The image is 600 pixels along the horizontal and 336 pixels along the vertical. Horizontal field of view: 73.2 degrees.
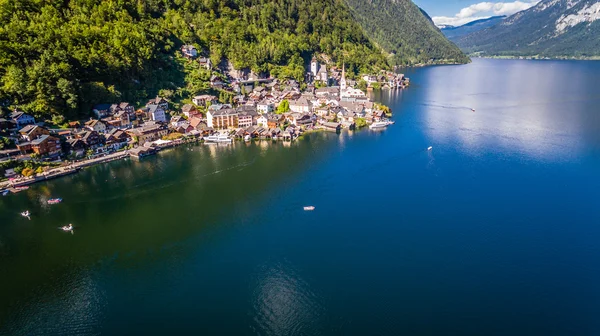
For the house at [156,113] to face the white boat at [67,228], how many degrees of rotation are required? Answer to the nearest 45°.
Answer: approximately 45° to its right

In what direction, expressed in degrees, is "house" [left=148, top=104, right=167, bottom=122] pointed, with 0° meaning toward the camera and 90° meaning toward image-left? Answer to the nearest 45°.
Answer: approximately 315°

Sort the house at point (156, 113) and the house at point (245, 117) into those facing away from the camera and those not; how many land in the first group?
0

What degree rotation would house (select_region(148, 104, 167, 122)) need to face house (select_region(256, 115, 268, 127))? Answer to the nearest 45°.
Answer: approximately 45° to its left

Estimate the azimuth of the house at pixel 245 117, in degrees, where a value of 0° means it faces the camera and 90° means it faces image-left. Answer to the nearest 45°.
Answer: approximately 0°

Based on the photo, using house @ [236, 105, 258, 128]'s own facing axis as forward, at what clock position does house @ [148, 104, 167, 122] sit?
house @ [148, 104, 167, 122] is roughly at 3 o'clock from house @ [236, 105, 258, 128].

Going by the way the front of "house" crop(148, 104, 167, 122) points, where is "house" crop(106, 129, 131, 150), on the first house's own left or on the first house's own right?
on the first house's own right

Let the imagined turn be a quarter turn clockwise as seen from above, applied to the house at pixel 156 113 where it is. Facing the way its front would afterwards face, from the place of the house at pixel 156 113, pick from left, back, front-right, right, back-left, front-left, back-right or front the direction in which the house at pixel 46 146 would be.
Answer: front

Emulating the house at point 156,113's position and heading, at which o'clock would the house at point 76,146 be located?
the house at point 76,146 is roughly at 3 o'clock from the house at point 156,113.

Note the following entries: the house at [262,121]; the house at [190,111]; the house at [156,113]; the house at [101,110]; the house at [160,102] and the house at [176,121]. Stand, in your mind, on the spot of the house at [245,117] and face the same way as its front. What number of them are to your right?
5

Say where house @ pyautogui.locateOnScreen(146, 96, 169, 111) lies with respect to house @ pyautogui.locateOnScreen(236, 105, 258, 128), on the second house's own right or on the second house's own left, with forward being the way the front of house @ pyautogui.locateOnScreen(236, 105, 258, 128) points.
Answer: on the second house's own right

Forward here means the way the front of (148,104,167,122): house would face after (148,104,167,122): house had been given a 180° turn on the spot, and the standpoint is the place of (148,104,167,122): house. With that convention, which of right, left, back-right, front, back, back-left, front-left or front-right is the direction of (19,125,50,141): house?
left

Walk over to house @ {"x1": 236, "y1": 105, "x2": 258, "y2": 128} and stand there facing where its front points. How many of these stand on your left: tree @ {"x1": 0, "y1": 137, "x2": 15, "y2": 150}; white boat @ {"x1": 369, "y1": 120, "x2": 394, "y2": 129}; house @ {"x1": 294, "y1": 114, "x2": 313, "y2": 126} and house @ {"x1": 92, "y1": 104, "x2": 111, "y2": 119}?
2

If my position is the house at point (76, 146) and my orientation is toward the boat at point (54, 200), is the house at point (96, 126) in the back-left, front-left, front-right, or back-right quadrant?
back-left
